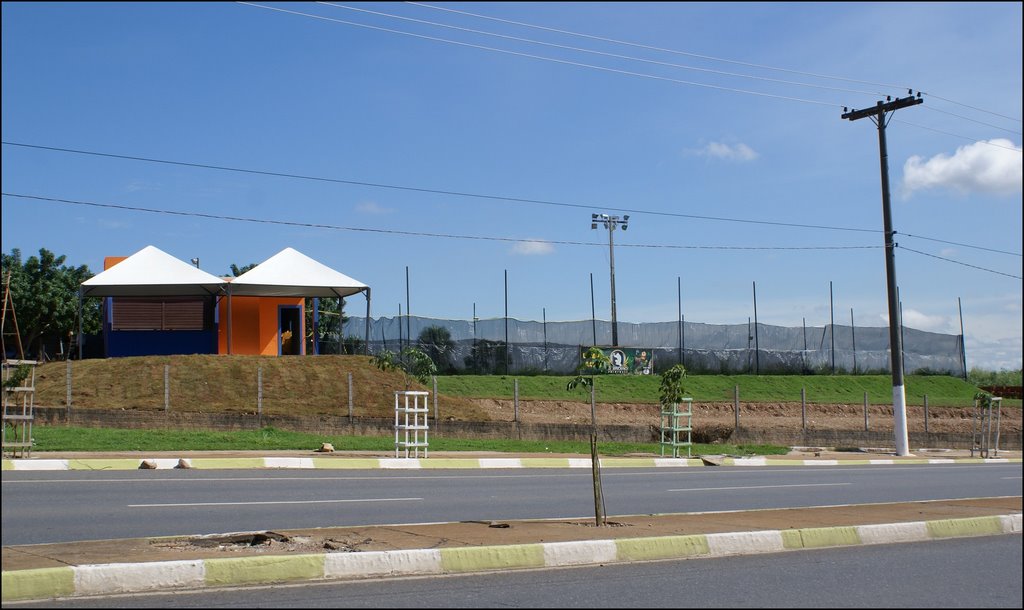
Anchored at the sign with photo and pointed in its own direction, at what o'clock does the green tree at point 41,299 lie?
The green tree is roughly at 3 o'clock from the sign with photo.

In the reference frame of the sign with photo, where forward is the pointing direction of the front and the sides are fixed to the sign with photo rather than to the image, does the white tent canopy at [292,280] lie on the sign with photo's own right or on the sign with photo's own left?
on the sign with photo's own right

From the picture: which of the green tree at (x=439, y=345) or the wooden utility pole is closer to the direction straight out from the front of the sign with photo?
the wooden utility pole

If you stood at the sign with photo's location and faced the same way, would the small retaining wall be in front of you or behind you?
in front

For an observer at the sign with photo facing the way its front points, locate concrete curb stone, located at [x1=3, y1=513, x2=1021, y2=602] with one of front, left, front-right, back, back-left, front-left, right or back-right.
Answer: front

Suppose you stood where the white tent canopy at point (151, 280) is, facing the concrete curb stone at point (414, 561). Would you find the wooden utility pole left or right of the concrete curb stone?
left

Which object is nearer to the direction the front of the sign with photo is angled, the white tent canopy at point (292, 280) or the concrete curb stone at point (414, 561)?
the concrete curb stone

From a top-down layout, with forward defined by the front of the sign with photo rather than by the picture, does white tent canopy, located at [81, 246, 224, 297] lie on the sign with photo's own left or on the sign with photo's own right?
on the sign with photo's own right

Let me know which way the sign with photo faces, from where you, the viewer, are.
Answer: facing the viewer

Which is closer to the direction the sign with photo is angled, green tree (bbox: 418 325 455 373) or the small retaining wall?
the small retaining wall
